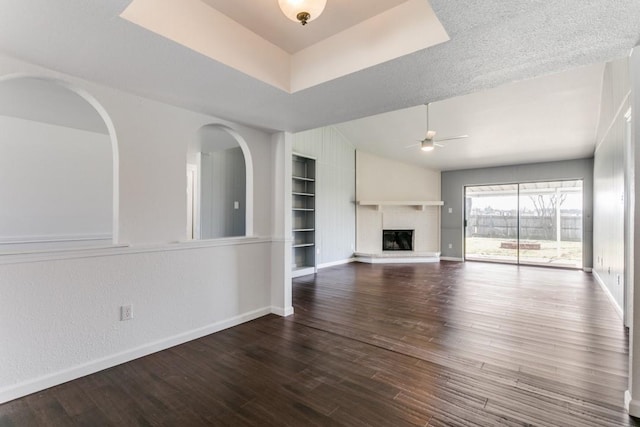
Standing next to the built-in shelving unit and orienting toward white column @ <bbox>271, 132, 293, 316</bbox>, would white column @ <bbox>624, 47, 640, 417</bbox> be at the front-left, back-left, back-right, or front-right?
front-left

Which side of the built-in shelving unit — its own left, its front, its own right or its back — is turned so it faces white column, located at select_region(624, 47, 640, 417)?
front

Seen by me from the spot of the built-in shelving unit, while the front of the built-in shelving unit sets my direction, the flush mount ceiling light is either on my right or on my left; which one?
on my right

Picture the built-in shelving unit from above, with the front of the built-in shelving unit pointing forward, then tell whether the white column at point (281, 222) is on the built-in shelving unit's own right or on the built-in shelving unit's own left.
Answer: on the built-in shelving unit's own right

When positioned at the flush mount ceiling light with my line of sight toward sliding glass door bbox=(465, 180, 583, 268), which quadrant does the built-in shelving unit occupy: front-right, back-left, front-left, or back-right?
front-left

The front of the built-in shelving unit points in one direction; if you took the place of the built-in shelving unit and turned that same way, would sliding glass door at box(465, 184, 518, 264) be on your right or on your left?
on your left

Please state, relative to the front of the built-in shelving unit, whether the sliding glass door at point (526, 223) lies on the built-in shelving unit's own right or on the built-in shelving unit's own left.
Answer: on the built-in shelving unit's own left

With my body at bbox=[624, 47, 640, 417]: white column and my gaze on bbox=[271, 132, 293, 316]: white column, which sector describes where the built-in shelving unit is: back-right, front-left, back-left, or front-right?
front-right

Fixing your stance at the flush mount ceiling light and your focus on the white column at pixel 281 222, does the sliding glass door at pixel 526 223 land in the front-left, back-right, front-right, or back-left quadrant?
front-right

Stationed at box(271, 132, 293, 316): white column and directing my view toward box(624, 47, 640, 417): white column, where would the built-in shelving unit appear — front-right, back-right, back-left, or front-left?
back-left

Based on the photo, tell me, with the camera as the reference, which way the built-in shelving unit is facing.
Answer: facing the viewer and to the right of the viewer

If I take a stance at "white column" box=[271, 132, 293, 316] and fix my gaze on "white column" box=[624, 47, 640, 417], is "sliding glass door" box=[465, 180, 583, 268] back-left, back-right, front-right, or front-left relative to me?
front-left
